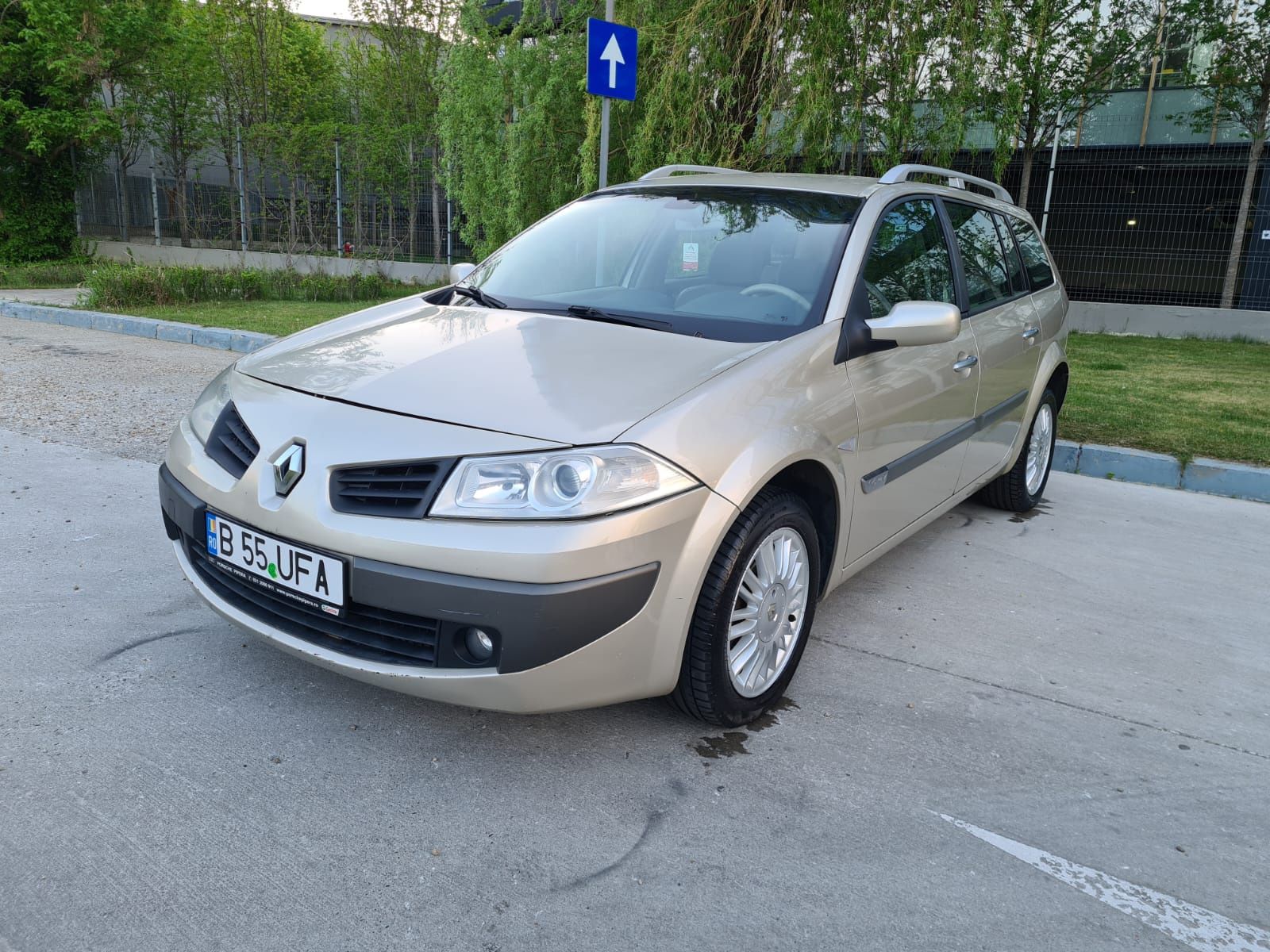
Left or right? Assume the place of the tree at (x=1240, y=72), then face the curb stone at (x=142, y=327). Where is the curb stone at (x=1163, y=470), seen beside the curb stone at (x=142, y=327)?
left

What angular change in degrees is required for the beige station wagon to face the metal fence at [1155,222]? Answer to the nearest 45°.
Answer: approximately 180°

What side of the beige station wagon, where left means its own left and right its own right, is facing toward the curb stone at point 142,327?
right

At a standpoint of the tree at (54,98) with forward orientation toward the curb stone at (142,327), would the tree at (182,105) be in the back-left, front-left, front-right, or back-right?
back-left

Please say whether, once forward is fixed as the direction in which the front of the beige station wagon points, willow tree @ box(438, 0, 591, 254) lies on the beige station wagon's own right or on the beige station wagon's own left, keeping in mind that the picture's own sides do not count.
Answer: on the beige station wagon's own right

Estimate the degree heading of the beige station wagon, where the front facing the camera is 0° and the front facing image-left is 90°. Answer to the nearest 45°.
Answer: approximately 45°

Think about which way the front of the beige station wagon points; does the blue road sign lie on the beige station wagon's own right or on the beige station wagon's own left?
on the beige station wagon's own right

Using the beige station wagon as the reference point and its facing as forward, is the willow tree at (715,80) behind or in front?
behind

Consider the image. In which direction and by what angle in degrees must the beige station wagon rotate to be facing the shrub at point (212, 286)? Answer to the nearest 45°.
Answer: approximately 90° to its right

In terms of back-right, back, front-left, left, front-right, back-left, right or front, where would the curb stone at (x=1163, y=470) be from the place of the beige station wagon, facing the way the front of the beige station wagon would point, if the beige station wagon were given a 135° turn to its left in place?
front-left

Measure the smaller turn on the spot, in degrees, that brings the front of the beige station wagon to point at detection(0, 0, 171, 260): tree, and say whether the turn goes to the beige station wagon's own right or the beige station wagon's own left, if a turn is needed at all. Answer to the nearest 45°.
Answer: approximately 90° to the beige station wagon's own right

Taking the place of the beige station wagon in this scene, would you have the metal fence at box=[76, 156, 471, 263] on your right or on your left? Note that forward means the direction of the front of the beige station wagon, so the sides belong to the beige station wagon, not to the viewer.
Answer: on your right
